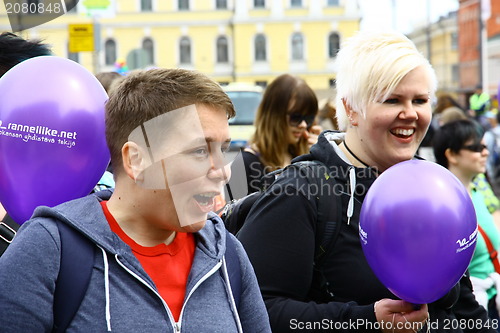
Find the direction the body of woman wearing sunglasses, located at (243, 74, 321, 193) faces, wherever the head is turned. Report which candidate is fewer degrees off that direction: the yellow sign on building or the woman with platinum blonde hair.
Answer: the woman with platinum blonde hair

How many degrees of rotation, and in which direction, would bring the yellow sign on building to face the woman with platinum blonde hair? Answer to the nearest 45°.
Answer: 0° — it already faces them

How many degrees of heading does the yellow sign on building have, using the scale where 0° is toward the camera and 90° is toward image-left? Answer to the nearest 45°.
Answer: approximately 0°

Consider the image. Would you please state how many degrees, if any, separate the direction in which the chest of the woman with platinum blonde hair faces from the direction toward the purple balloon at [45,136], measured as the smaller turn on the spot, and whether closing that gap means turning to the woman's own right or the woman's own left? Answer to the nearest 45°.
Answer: approximately 135° to the woman's own right

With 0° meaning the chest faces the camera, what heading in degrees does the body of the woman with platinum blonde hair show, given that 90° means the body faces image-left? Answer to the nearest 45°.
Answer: approximately 315°

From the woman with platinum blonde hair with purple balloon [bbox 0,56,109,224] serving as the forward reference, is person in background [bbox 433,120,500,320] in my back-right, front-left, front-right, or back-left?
back-right

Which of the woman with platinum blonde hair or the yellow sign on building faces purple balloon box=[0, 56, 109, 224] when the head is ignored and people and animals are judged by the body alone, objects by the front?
the yellow sign on building
